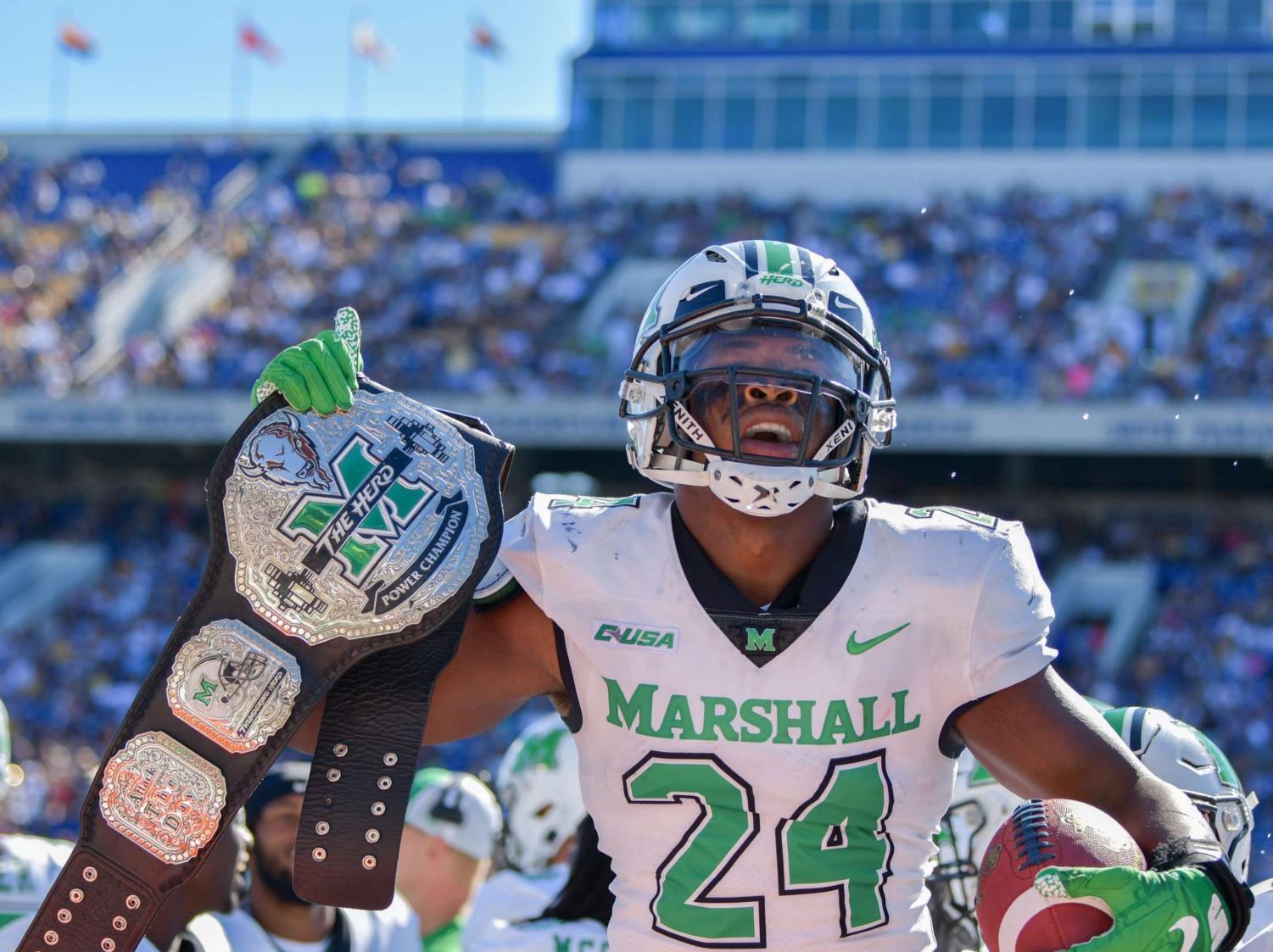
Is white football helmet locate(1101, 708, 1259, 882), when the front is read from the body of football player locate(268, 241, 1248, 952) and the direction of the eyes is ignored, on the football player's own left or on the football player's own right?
on the football player's own left

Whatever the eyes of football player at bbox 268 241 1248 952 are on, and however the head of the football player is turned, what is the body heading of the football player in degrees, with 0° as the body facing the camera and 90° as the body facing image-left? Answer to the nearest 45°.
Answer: approximately 0°

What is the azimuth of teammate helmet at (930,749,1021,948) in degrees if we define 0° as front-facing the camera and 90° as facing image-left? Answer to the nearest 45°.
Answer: approximately 45°

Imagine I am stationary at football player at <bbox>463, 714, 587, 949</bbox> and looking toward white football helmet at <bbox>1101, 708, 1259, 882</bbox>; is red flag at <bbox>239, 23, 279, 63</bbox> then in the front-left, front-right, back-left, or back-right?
back-left

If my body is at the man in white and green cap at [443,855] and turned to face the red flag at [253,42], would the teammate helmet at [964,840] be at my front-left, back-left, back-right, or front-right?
back-right
